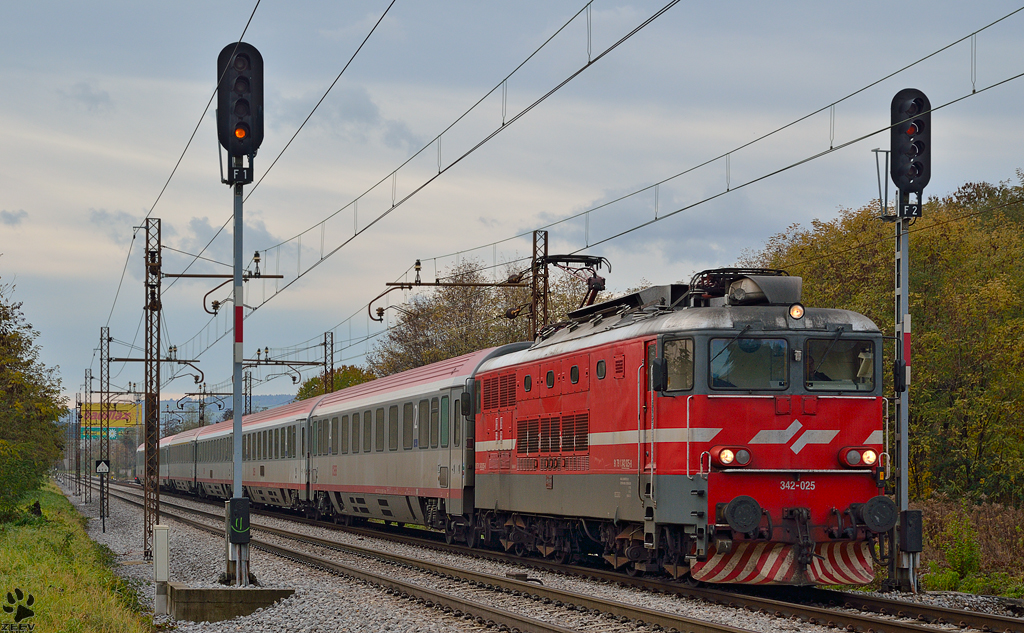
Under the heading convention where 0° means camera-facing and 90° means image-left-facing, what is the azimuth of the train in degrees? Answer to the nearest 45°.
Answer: approximately 315°

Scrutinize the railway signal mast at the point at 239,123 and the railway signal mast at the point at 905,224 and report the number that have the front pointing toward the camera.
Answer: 2

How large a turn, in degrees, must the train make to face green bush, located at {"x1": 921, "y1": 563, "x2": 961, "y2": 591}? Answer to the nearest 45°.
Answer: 0° — it already faces it

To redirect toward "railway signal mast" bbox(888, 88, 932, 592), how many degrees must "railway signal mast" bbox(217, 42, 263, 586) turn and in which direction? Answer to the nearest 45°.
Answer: approximately 90° to its left

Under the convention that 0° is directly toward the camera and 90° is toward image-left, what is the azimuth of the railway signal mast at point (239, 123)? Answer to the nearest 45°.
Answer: approximately 0°

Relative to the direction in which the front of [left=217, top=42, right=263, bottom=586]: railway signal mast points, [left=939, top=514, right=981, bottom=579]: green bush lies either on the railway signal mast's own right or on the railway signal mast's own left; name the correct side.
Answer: on the railway signal mast's own left

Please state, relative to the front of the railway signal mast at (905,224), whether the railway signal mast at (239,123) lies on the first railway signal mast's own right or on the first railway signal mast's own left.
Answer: on the first railway signal mast's own right
